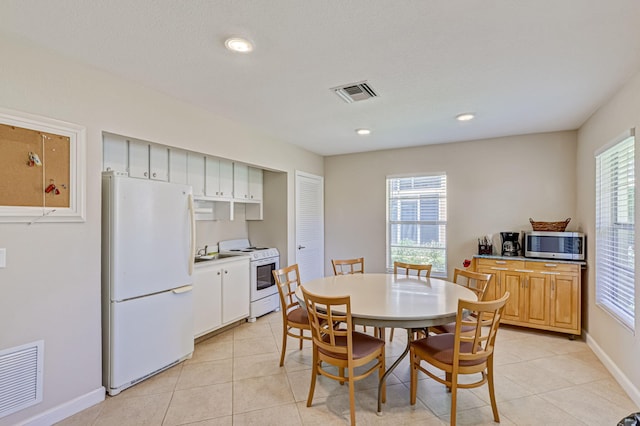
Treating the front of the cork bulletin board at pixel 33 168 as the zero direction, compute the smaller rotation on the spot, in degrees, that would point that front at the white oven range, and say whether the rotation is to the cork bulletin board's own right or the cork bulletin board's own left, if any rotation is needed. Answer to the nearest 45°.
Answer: approximately 90° to the cork bulletin board's own left

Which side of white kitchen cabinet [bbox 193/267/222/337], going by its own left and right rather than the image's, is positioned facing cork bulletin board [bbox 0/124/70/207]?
right

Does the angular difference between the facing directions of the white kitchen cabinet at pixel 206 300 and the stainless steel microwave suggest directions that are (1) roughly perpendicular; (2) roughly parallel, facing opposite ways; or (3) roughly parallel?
roughly perpendicular

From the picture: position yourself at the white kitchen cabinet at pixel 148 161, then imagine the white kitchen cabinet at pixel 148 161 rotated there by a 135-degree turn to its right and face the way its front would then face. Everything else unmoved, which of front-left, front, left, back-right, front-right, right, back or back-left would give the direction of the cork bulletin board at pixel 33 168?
front-left

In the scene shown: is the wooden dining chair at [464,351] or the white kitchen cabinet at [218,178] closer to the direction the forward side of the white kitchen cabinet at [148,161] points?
the wooden dining chair

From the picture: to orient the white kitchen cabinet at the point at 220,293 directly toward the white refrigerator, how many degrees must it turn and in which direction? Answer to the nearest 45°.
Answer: approximately 90° to its right

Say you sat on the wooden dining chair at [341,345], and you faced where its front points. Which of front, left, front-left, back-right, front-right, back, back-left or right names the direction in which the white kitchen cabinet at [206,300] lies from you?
left

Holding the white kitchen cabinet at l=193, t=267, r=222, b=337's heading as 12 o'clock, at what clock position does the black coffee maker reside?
The black coffee maker is roughly at 11 o'clock from the white kitchen cabinet.

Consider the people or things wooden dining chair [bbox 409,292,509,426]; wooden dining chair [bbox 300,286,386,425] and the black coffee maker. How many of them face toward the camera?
1

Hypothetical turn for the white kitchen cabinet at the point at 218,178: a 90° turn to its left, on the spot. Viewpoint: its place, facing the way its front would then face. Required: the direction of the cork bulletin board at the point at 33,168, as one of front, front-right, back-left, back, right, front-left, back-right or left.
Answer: back

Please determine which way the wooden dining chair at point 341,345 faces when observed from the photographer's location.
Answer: facing away from the viewer and to the right of the viewer
